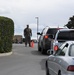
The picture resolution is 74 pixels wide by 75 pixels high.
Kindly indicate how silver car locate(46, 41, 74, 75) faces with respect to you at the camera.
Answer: facing away from the viewer and to the left of the viewer
